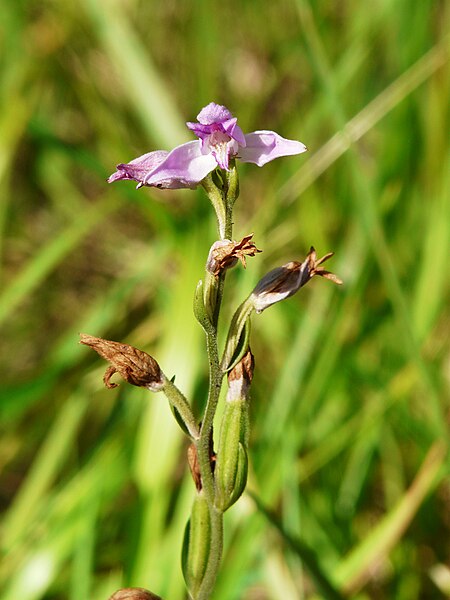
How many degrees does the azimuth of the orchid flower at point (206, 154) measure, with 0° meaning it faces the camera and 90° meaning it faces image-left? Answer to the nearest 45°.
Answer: approximately 0°
